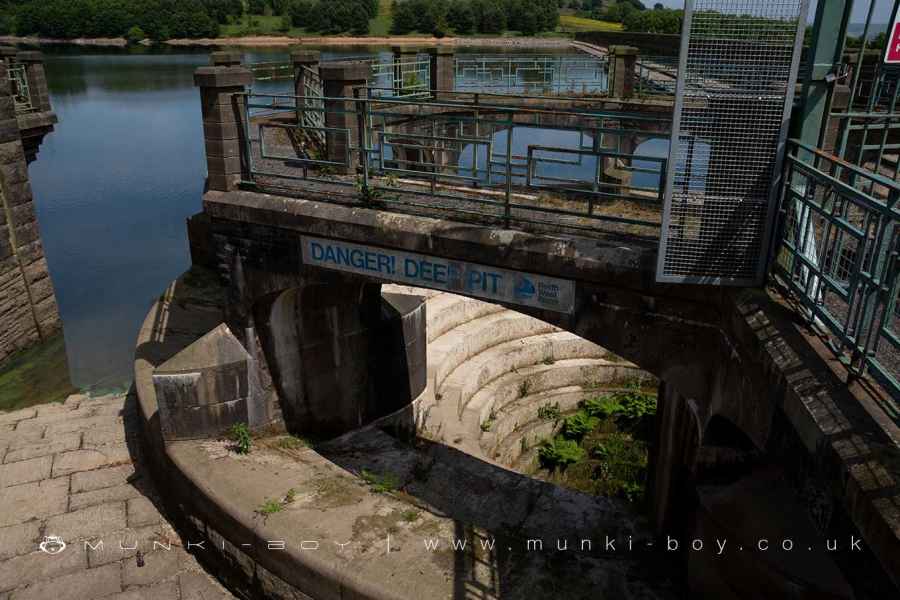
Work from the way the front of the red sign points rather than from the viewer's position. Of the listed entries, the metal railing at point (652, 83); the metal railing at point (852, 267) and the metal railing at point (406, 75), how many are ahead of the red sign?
1

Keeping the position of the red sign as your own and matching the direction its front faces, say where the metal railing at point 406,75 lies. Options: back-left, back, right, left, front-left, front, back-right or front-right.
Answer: back-right

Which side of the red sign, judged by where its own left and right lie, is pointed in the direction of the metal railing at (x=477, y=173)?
right

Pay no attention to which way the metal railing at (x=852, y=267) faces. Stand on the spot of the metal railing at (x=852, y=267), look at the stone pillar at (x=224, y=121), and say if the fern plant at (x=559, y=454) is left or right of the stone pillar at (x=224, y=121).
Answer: right

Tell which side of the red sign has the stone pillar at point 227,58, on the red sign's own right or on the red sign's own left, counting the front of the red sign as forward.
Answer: on the red sign's own right

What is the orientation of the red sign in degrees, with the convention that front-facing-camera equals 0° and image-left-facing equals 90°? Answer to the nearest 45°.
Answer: approximately 0°

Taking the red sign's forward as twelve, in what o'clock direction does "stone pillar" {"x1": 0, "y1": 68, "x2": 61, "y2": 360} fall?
The stone pillar is roughly at 3 o'clock from the red sign.

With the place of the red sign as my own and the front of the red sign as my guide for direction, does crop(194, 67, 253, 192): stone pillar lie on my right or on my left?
on my right

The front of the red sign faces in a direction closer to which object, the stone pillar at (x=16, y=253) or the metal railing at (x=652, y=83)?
the stone pillar
